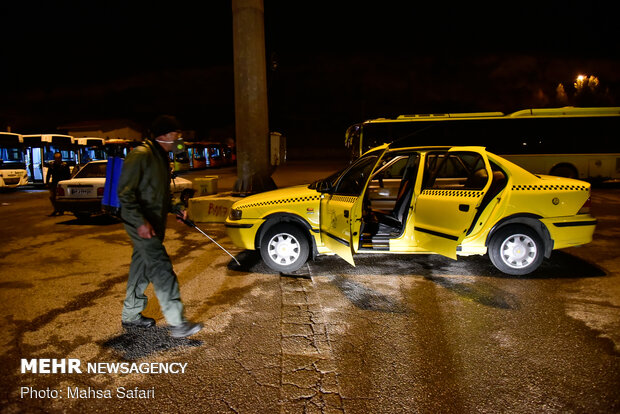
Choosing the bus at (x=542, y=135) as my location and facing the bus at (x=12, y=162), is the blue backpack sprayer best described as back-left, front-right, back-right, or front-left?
front-left

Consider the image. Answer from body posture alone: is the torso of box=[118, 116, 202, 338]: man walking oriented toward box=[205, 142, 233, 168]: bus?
no

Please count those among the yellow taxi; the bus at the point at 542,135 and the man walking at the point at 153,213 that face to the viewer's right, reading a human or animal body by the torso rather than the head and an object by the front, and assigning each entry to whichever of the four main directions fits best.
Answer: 1

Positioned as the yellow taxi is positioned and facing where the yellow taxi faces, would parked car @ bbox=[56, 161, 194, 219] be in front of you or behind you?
in front

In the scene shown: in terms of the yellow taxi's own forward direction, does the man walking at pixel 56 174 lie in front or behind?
in front

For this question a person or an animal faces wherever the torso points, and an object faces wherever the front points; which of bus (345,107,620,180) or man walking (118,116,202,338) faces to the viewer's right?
the man walking

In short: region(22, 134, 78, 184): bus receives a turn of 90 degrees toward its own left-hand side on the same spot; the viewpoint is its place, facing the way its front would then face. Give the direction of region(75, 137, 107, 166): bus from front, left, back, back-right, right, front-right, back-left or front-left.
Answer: front

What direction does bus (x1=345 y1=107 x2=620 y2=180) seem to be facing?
to the viewer's left

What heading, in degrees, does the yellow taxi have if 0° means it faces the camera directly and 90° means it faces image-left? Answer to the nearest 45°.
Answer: approximately 90°

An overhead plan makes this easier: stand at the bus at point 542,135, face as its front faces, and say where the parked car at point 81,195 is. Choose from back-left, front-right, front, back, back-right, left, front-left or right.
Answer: front-left

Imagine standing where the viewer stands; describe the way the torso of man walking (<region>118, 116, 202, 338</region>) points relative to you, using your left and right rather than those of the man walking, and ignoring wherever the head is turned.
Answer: facing to the right of the viewer
